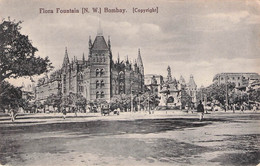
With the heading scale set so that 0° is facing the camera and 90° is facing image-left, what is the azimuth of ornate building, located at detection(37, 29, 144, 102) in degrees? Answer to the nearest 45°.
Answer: approximately 0°

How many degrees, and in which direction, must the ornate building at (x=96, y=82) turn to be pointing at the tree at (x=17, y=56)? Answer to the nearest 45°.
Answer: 0° — it already faces it

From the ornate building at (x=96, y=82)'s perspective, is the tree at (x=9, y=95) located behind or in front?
in front
